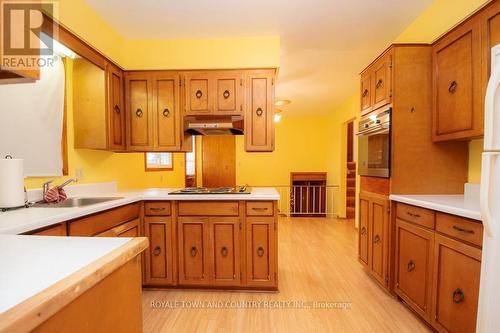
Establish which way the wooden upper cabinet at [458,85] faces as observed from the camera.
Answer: facing the viewer and to the left of the viewer

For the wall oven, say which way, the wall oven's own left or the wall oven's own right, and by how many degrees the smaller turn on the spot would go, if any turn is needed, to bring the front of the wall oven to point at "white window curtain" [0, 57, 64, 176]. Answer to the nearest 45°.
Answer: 0° — it already faces it

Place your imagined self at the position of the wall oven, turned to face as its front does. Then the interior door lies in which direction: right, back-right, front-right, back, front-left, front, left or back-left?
right

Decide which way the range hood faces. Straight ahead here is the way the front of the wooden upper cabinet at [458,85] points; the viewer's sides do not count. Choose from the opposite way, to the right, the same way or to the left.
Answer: to the left

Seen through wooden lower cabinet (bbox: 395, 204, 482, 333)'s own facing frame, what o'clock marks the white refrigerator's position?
The white refrigerator is roughly at 10 o'clock from the wooden lower cabinet.

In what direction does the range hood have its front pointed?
toward the camera

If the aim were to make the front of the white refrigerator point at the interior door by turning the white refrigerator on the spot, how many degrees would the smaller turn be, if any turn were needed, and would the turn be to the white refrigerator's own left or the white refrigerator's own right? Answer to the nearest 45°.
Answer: approximately 90° to the white refrigerator's own right

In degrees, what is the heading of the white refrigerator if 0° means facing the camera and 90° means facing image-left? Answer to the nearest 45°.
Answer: approximately 45°

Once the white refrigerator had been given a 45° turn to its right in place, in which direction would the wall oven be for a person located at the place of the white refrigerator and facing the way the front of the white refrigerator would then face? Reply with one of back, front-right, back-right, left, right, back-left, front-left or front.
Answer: front-right

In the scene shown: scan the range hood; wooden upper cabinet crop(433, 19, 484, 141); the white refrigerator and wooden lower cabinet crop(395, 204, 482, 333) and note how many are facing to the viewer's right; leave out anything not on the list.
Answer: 0

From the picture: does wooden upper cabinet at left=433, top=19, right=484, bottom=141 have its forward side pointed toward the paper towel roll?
yes

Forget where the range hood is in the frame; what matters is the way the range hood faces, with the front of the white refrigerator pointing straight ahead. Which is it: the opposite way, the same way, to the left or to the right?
to the left

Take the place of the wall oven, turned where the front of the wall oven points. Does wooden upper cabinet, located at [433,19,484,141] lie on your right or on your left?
on your left

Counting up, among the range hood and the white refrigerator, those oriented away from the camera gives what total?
0

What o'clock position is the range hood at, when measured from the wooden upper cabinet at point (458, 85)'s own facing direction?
The range hood is roughly at 1 o'clock from the wooden upper cabinet.

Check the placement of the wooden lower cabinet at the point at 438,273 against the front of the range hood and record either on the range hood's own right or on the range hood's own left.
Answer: on the range hood's own left

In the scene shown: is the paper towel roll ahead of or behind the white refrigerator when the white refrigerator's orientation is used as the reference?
ahead

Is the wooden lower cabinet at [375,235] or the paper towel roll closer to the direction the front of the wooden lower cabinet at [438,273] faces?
the paper towel roll

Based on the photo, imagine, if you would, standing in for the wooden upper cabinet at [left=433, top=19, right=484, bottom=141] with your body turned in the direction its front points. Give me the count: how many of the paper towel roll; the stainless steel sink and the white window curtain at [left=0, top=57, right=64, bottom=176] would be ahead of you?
3
